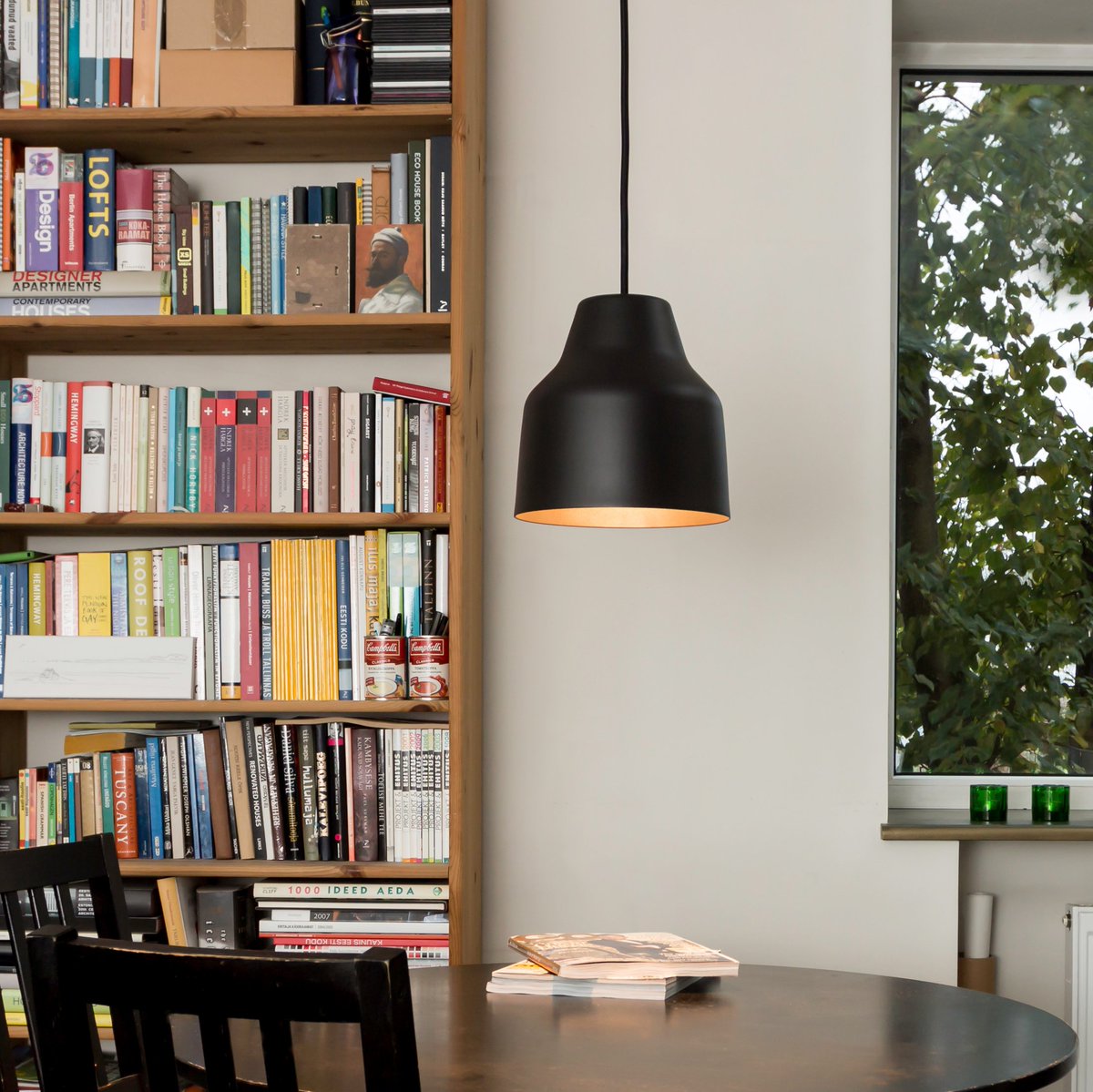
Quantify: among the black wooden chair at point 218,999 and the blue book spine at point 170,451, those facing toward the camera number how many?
1

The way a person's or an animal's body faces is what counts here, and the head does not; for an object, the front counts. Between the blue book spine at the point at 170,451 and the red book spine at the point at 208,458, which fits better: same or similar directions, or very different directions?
same or similar directions

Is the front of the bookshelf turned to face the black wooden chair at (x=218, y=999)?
yes

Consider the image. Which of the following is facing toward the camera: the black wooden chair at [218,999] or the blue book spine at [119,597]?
the blue book spine

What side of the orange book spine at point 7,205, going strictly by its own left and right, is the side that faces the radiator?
left

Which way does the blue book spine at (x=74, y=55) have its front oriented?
toward the camera

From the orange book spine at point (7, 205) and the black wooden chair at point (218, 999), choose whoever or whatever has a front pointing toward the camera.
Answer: the orange book spine

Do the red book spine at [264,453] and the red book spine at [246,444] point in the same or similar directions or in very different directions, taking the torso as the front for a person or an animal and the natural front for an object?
same or similar directions

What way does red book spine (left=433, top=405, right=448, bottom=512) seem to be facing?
toward the camera

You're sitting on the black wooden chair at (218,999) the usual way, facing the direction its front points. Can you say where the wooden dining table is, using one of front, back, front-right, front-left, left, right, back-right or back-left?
front

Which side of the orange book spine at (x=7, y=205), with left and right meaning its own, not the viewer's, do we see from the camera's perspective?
front

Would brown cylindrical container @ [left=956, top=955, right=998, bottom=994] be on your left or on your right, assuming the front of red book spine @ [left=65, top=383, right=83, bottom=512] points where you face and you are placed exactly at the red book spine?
on your left

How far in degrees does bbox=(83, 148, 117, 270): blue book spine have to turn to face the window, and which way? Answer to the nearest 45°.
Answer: approximately 90° to its left

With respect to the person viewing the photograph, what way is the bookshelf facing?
facing the viewer

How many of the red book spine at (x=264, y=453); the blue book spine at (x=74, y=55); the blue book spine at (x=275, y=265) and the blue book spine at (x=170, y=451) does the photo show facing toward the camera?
4

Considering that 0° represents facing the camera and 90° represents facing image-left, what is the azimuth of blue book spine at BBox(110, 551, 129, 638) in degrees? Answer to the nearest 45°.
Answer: approximately 0°
